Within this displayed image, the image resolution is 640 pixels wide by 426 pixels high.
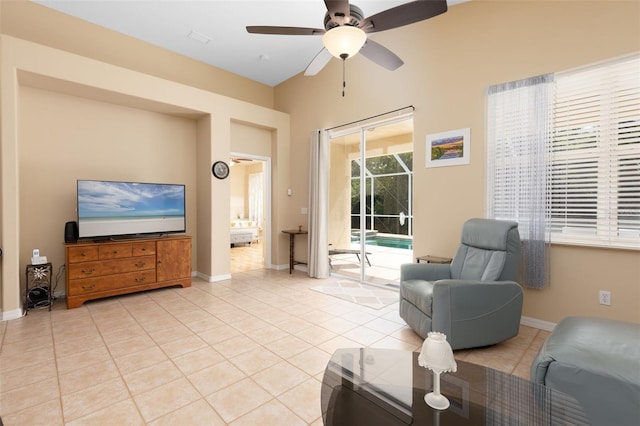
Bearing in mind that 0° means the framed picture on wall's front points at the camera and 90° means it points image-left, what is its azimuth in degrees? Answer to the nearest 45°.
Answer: approximately 45°

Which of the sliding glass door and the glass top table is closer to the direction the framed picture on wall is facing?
the glass top table

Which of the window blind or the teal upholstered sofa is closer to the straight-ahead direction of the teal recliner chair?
the teal upholstered sofa

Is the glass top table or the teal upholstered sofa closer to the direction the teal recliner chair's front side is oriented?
the glass top table

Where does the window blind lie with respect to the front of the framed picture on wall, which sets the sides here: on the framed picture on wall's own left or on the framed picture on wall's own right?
on the framed picture on wall's own left

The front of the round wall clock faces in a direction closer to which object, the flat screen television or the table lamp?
the table lamp

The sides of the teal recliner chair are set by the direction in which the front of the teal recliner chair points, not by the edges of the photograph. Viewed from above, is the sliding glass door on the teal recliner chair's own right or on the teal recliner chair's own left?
on the teal recliner chair's own right

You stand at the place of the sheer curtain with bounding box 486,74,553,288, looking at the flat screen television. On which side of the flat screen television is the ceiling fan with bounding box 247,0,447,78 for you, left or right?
left

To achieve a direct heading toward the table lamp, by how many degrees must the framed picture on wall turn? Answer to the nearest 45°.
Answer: approximately 45° to its left
